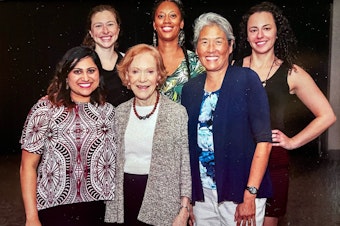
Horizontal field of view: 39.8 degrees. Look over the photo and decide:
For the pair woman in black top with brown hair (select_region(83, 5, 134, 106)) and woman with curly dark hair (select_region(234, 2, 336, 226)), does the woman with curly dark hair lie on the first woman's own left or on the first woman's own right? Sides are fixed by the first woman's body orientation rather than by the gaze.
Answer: on the first woman's own left

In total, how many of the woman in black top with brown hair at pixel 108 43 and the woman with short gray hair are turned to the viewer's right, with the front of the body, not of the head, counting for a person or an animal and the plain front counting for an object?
0

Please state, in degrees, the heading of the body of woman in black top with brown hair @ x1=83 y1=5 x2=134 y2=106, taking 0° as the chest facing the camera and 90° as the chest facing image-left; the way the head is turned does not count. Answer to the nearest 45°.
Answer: approximately 0°

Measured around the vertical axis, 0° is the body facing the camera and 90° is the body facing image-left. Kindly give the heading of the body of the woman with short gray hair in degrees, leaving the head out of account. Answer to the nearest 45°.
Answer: approximately 45°
